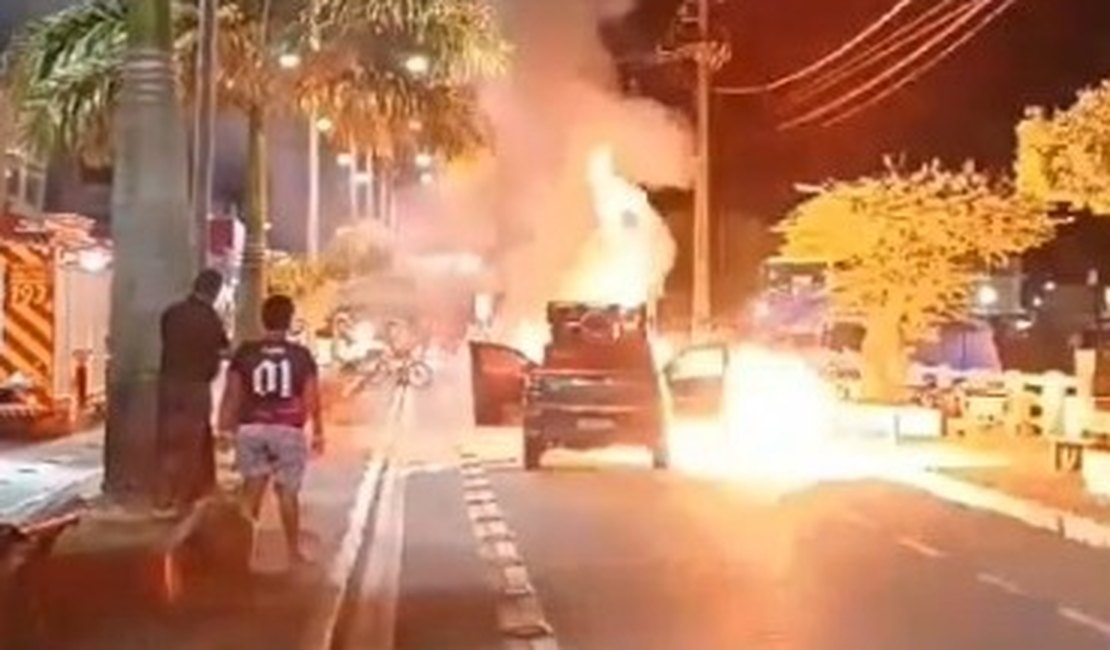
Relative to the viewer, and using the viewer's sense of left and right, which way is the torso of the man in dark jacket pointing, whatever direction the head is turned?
facing away from the viewer and to the right of the viewer

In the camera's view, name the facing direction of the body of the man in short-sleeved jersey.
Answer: away from the camera

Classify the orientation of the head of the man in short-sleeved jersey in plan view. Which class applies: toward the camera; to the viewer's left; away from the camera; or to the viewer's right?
away from the camera

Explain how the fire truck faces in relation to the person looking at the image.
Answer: facing away from the viewer and to the right of the viewer

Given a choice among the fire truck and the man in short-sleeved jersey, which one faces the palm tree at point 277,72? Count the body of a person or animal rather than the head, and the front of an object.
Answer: the man in short-sleeved jersey
